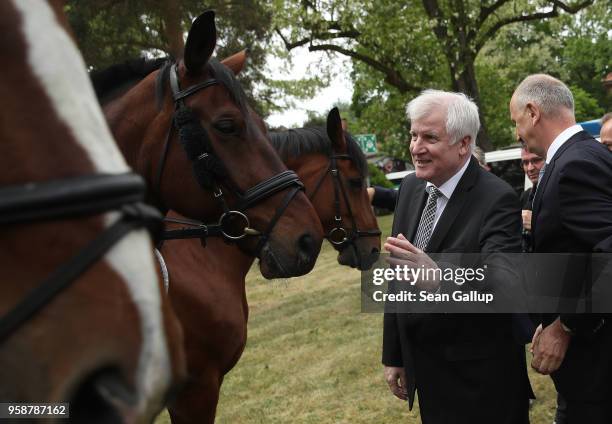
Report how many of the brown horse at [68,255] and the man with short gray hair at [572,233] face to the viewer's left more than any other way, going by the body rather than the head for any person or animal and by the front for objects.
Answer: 1

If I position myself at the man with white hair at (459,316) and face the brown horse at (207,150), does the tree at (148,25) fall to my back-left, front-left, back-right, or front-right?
front-right

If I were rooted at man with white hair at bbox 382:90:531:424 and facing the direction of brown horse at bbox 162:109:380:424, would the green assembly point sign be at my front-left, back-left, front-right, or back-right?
front-right

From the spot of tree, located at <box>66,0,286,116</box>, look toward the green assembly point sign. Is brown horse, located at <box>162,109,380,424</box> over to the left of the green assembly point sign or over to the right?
right

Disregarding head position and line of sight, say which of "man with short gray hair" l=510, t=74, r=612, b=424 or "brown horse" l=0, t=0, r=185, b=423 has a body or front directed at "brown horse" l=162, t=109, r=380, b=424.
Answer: the man with short gray hair

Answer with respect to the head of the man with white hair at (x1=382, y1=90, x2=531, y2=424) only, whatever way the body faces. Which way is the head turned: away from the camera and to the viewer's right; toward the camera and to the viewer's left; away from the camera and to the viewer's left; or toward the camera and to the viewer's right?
toward the camera and to the viewer's left

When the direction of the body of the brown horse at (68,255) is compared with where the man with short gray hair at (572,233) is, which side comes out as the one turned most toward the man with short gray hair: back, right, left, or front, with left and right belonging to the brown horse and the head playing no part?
left

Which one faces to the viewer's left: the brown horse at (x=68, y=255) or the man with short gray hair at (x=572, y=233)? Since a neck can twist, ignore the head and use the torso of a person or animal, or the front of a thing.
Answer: the man with short gray hair

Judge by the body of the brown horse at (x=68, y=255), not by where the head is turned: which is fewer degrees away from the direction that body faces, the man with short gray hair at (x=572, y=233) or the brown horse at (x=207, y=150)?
the man with short gray hair

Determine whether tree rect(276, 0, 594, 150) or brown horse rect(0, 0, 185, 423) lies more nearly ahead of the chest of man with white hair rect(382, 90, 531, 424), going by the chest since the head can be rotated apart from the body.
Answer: the brown horse

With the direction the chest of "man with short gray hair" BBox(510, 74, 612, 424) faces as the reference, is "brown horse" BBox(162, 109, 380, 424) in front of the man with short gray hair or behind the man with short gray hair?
in front

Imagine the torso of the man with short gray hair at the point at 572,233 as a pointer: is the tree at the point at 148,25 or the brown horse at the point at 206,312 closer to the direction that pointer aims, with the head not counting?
the brown horse

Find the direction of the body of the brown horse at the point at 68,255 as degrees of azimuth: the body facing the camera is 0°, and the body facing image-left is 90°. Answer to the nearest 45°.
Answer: approximately 315°

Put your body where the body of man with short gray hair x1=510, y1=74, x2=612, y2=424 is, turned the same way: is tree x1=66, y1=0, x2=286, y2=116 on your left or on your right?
on your right

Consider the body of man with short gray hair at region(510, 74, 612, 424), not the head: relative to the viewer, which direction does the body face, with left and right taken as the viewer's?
facing to the left of the viewer
